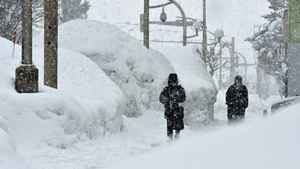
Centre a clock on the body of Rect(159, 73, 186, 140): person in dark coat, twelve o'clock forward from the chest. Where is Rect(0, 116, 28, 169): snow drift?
The snow drift is roughly at 1 o'clock from the person in dark coat.

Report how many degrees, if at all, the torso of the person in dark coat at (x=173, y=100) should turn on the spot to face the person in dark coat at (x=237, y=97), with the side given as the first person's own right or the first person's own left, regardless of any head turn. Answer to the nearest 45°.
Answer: approximately 135° to the first person's own left

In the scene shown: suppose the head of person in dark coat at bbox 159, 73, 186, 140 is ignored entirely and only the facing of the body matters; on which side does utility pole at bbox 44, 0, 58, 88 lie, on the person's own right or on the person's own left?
on the person's own right

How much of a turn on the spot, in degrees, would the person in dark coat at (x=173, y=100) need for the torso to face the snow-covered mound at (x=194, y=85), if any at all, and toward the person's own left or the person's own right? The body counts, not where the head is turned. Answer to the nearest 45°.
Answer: approximately 180°

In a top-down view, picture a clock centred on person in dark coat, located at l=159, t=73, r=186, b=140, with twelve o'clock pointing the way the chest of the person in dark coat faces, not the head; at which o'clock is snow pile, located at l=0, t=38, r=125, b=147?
The snow pile is roughly at 3 o'clock from the person in dark coat.

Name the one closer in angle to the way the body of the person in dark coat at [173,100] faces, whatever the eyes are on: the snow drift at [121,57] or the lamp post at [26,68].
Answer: the lamp post

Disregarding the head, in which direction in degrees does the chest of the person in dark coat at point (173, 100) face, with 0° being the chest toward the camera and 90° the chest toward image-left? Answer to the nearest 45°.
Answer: approximately 0°

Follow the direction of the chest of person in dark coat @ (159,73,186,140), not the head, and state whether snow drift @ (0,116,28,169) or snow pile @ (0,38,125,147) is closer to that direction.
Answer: the snow drift

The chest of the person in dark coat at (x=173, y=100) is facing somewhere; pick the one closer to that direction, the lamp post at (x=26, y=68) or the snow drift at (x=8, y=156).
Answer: the snow drift
